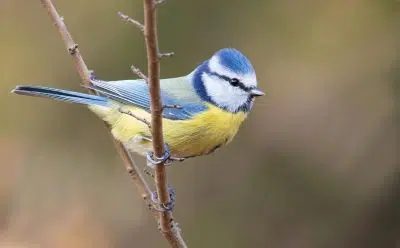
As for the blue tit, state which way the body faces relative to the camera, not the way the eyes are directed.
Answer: to the viewer's right
